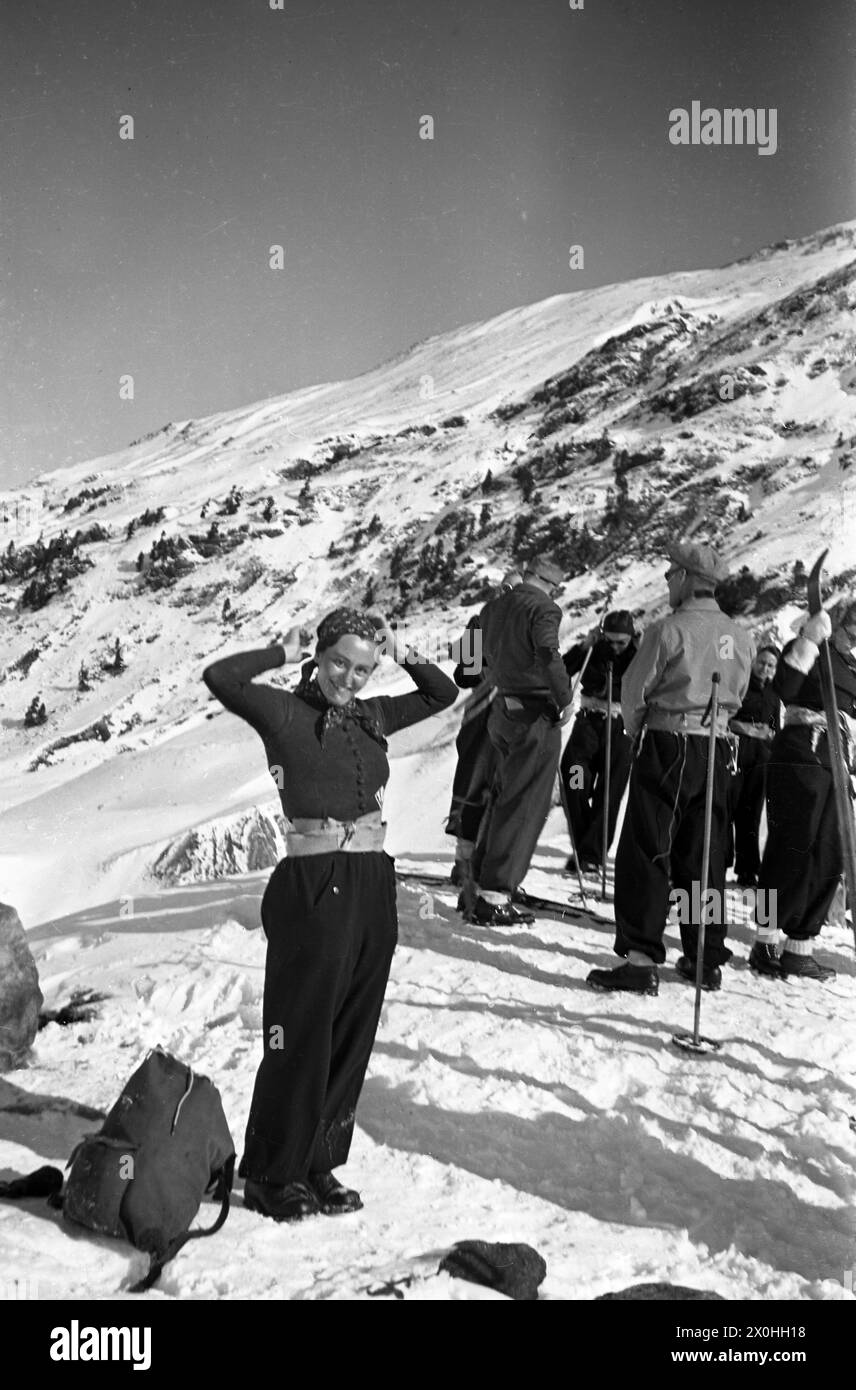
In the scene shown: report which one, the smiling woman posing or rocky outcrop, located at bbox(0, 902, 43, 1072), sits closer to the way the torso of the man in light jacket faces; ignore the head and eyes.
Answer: the rocky outcrop

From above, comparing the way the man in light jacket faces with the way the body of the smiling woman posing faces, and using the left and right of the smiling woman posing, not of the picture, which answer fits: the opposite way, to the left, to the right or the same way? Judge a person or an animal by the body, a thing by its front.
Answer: the opposite way

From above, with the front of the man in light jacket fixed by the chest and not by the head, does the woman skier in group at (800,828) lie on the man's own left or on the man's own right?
on the man's own right

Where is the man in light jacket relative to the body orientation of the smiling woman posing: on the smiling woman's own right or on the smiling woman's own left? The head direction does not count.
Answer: on the smiling woman's own left

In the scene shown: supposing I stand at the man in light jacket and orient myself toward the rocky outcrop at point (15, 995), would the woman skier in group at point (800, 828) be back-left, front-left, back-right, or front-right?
back-right

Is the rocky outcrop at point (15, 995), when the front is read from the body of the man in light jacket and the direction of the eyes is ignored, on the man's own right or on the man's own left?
on the man's own left

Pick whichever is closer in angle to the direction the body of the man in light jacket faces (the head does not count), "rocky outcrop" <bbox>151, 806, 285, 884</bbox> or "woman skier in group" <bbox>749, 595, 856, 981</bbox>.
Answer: the rocky outcrop

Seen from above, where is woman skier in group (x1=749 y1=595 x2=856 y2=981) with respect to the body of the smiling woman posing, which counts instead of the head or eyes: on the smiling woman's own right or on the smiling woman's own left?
on the smiling woman's own left

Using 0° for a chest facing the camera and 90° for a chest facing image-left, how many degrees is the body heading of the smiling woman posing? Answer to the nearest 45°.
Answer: approximately 315°

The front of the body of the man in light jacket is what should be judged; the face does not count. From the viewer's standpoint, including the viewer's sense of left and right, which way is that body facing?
facing away from the viewer and to the left of the viewer
